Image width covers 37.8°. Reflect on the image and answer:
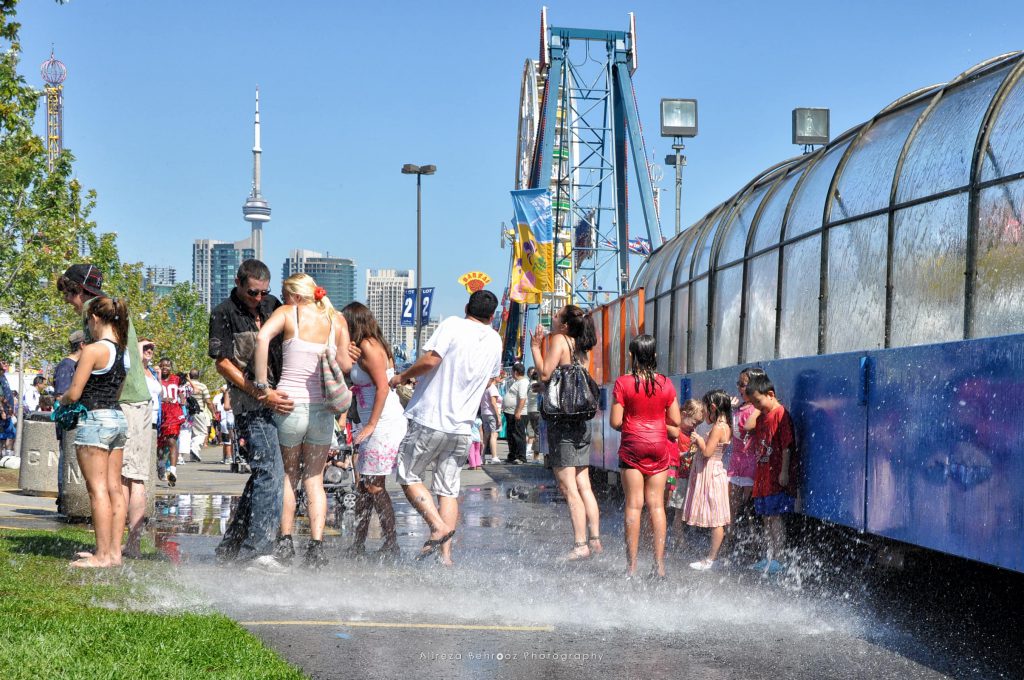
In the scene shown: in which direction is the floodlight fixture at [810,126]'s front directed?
toward the camera

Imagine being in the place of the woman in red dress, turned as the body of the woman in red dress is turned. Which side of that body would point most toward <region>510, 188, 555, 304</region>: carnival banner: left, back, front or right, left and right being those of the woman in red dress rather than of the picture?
front

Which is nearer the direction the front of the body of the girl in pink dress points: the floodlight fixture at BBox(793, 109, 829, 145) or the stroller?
the stroller

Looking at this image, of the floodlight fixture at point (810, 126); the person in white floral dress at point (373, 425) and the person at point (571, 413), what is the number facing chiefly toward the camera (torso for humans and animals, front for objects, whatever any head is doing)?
1

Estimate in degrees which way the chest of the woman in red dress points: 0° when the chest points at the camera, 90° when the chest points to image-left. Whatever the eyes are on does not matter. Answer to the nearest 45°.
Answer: approximately 180°

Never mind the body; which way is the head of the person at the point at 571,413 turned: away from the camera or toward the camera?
away from the camera

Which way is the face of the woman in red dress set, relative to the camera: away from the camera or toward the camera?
away from the camera

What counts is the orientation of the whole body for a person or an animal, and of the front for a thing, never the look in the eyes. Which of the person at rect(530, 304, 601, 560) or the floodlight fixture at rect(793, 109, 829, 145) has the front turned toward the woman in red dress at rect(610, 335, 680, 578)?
the floodlight fixture

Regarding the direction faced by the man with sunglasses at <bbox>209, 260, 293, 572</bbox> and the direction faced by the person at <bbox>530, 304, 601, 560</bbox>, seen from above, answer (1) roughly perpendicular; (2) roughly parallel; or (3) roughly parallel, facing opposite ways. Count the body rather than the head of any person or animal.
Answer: roughly parallel, facing opposite ways
